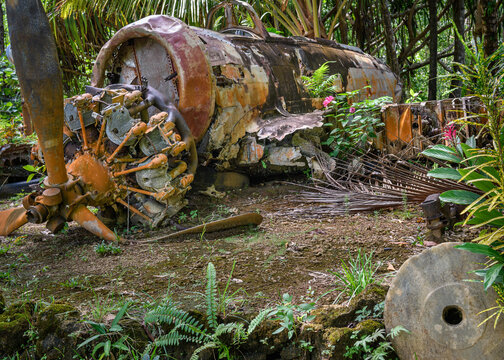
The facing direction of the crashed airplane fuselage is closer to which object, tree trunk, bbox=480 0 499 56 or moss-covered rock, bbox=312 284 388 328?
the moss-covered rock

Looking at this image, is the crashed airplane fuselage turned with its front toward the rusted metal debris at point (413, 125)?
no

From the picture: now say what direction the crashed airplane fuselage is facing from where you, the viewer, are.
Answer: facing the viewer and to the left of the viewer

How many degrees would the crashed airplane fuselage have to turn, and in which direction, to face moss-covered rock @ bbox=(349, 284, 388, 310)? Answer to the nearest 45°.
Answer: approximately 45° to its left

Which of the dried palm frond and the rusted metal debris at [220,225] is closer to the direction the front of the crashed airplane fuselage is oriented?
the rusted metal debris

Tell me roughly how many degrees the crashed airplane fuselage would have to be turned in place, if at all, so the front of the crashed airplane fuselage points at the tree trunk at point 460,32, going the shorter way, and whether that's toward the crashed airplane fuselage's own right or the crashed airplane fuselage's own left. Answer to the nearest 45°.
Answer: approximately 180°

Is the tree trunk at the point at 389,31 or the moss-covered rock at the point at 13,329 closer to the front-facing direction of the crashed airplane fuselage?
the moss-covered rock

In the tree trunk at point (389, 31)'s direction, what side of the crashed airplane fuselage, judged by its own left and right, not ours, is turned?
back

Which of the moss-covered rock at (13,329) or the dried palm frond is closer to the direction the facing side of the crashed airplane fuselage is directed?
the moss-covered rock

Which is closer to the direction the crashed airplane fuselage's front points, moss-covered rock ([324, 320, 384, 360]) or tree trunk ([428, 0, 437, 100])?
the moss-covered rock

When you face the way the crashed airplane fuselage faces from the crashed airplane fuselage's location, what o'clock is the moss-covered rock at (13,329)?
The moss-covered rock is roughly at 11 o'clock from the crashed airplane fuselage.

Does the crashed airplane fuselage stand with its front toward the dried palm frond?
no
